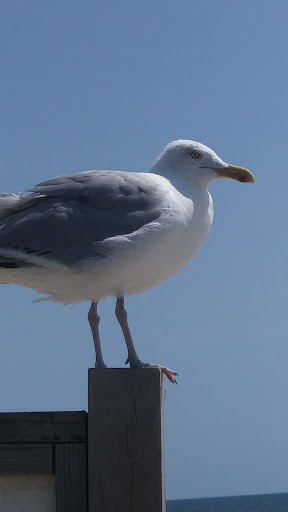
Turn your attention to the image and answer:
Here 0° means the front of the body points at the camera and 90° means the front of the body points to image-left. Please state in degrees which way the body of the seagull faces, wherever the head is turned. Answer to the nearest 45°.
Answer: approximately 270°
